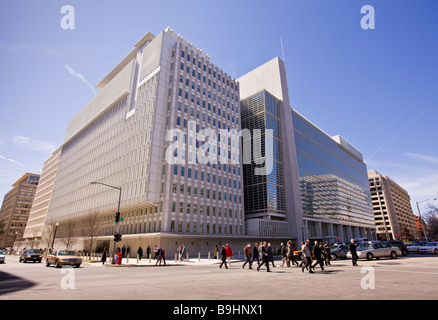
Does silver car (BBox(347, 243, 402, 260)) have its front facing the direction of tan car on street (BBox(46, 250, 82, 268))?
yes

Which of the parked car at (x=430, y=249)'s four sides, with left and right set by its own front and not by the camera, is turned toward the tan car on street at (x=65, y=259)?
front

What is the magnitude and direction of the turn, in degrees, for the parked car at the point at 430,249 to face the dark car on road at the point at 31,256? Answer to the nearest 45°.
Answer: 0° — it already faces it

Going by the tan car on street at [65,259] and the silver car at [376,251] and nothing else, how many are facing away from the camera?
0

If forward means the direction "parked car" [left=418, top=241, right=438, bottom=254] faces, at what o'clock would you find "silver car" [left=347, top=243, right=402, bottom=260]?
The silver car is roughly at 11 o'clock from the parked car.

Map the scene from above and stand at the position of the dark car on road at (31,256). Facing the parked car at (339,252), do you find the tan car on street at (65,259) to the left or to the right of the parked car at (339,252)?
right

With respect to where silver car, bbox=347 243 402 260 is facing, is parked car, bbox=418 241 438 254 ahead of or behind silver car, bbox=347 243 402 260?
behind

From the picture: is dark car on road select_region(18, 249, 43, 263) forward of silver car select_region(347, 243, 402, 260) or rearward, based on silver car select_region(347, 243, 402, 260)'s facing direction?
forward

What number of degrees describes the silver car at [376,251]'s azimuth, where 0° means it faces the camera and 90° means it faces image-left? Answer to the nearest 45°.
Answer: approximately 45°
